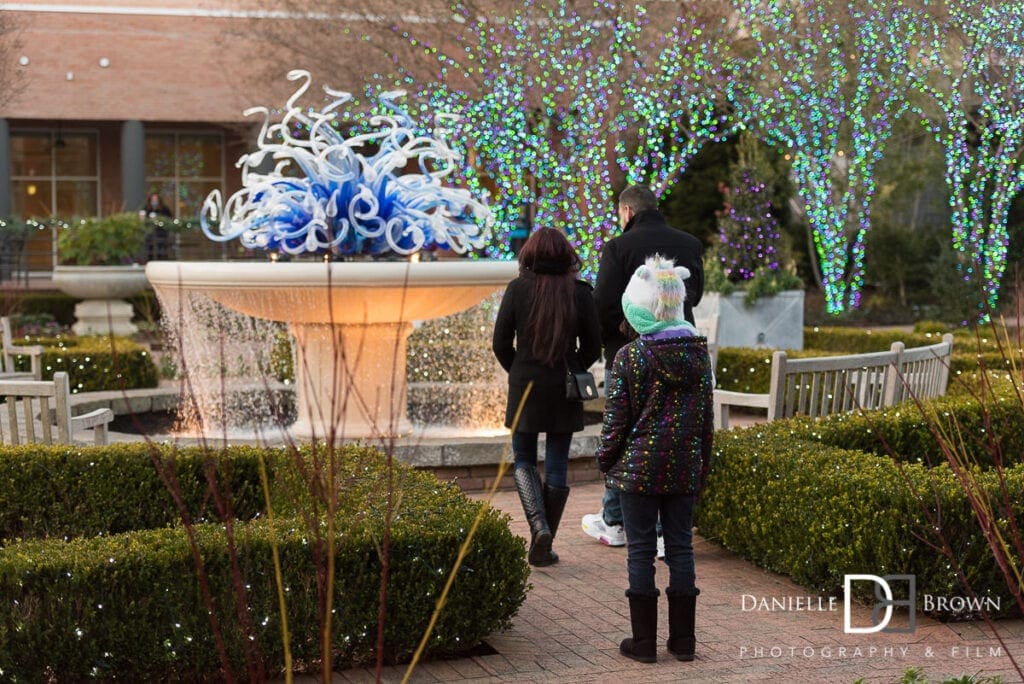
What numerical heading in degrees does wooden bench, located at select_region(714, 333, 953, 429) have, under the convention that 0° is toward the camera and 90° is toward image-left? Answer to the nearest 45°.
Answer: approximately 135°

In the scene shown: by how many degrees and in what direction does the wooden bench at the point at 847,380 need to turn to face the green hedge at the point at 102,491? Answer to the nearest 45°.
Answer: approximately 90° to its left

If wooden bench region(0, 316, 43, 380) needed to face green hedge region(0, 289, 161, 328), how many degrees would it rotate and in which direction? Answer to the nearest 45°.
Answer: approximately 90° to its left

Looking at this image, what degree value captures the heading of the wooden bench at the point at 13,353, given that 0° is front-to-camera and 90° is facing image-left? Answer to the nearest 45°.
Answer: approximately 270°

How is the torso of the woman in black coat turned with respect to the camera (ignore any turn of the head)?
away from the camera

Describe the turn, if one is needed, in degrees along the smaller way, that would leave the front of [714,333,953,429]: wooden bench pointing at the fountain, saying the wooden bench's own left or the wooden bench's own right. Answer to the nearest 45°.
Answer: approximately 45° to the wooden bench's own left

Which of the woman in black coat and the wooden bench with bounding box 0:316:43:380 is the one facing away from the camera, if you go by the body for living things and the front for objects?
the woman in black coat

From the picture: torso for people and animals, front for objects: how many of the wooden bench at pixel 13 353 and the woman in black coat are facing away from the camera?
1

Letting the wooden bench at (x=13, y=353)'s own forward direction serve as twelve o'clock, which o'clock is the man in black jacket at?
The man in black jacket is roughly at 2 o'clock from the wooden bench.

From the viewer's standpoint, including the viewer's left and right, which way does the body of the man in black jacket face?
facing away from the viewer and to the left of the viewer

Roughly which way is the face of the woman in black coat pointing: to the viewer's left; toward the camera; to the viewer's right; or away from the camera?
away from the camera
